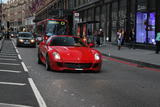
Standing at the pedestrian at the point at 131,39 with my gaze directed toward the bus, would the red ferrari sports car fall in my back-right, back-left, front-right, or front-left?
back-left

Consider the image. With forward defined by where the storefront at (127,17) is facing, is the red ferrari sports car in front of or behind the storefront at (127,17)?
in front

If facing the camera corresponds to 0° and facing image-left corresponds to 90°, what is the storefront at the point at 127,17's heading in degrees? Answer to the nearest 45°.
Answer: approximately 45°

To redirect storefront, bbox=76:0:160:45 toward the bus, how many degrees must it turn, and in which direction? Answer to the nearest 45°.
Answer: approximately 45° to its right
